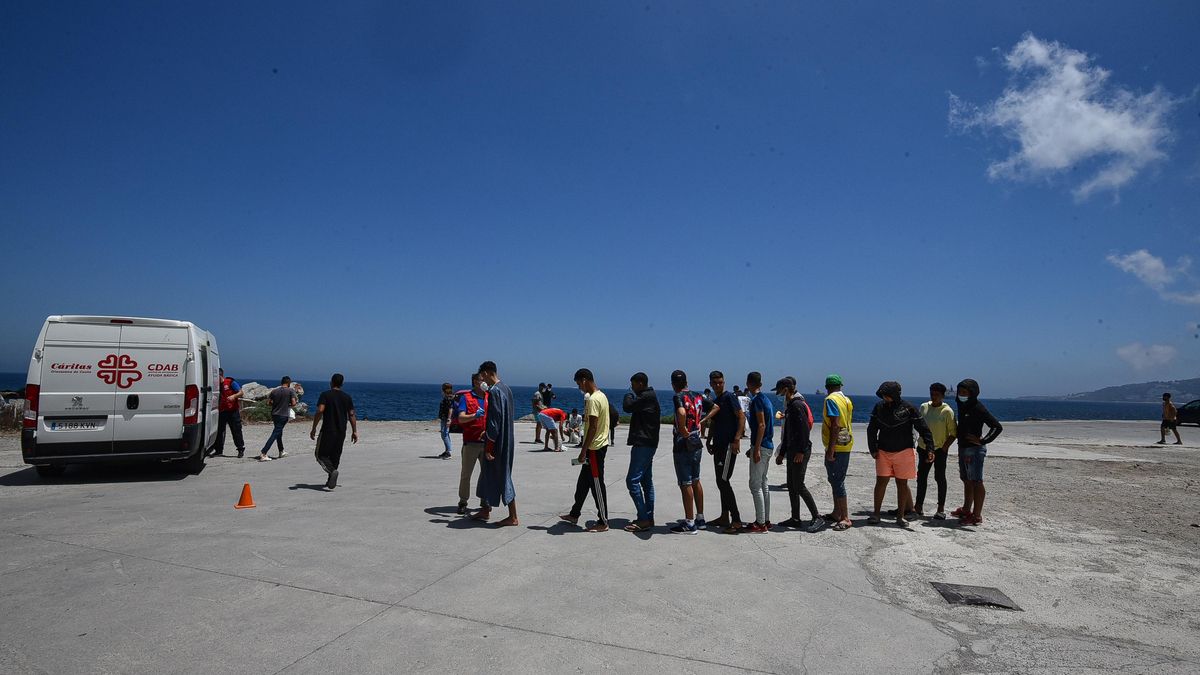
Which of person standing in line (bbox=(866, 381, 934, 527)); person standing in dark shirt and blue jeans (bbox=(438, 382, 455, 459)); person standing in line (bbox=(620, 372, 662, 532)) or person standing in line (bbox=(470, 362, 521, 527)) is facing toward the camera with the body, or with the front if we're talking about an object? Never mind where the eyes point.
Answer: person standing in line (bbox=(866, 381, 934, 527))

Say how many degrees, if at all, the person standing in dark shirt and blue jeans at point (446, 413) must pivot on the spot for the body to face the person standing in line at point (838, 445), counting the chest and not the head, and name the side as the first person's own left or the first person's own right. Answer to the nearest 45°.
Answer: approximately 135° to the first person's own left

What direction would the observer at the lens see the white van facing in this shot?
facing away from the viewer

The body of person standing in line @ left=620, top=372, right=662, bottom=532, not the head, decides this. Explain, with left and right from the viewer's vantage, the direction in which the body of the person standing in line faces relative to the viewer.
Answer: facing to the left of the viewer

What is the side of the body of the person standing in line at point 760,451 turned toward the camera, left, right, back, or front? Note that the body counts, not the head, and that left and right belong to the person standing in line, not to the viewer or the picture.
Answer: left

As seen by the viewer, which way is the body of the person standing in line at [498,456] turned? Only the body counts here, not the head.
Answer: to the viewer's left

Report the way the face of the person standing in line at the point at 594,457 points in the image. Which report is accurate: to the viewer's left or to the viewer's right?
to the viewer's left

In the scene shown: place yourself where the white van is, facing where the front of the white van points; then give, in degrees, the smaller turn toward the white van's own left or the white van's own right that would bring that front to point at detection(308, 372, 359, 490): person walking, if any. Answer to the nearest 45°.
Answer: approximately 135° to the white van's own right

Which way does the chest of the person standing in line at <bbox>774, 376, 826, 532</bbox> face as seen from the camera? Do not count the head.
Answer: to the viewer's left
